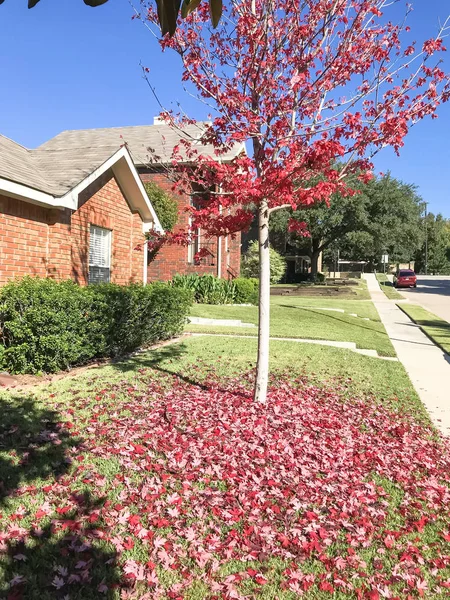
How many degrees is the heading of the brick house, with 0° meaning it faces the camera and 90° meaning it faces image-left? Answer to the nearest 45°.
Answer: approximately 315°

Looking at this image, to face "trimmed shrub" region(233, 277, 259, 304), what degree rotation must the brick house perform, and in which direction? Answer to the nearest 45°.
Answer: approximately 90° to its left

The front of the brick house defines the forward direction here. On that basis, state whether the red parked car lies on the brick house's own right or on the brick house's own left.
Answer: on the brick house's own left

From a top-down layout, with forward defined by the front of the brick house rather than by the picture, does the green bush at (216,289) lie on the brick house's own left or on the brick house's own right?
on the brick house's own left
